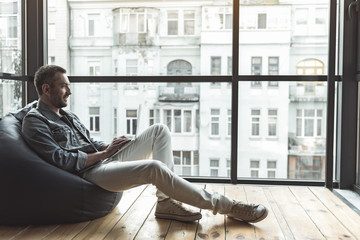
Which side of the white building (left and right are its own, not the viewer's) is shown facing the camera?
front

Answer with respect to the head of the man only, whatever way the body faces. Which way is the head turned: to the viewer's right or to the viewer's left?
to the viewer's right

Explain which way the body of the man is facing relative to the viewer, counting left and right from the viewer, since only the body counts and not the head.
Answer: facing to the right of the viewer

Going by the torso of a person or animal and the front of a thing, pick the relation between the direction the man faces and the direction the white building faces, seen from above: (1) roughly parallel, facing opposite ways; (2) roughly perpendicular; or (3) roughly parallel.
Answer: roughly perpendicular

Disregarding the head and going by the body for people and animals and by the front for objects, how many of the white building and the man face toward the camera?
1

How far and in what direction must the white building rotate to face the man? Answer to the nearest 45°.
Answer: approximately 45° to its right

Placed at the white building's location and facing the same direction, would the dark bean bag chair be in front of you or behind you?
in front

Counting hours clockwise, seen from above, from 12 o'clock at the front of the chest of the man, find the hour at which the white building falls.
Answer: The white building is roughly at 10 o'clock from the man.
